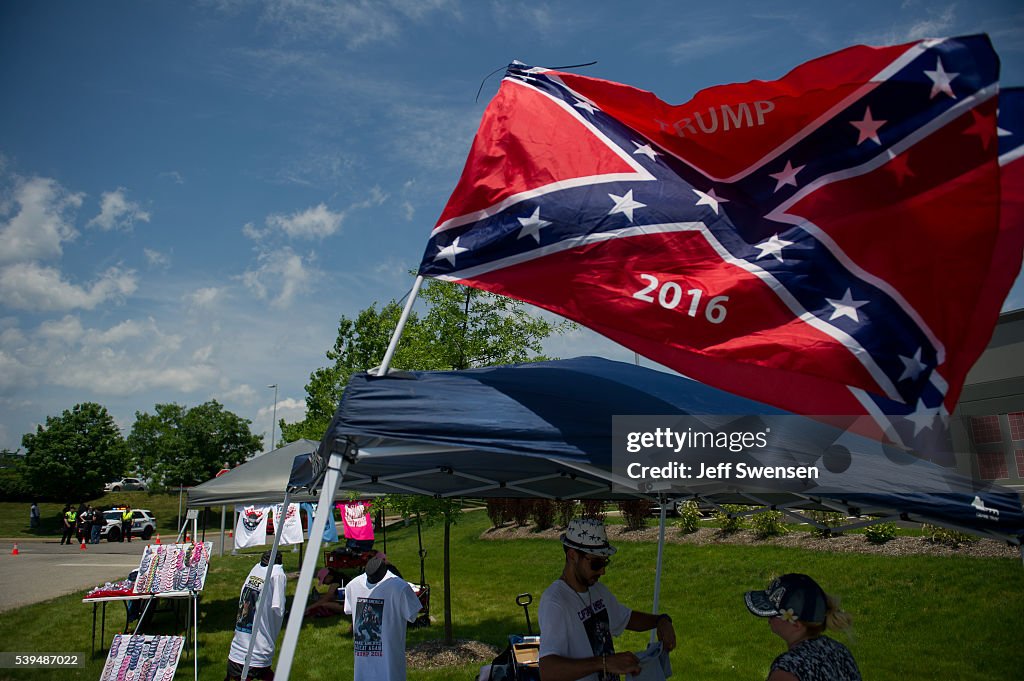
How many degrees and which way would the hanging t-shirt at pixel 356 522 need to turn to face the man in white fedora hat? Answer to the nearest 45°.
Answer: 0° — it already faces them

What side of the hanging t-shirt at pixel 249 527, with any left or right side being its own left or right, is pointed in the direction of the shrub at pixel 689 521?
left

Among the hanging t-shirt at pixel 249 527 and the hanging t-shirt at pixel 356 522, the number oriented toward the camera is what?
2

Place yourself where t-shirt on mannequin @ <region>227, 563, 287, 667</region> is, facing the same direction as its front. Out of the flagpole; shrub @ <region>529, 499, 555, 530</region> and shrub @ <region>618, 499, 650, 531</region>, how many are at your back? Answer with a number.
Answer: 2

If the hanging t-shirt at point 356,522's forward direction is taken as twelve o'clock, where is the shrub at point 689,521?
The shrub is roughly at 9 o'clock from the hanging t-shirt.

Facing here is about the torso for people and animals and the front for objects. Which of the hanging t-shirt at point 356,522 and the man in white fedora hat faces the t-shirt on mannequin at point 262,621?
the hanging t-shirt at point 356,522

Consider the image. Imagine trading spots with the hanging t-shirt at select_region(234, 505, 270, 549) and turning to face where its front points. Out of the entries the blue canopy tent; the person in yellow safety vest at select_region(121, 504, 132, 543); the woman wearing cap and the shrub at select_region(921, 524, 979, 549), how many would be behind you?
1

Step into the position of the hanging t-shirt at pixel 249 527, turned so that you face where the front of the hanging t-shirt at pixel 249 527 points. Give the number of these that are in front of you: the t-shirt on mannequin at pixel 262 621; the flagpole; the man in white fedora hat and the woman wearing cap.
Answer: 4

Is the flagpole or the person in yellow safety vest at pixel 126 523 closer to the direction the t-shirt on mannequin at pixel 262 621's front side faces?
the flagpole
